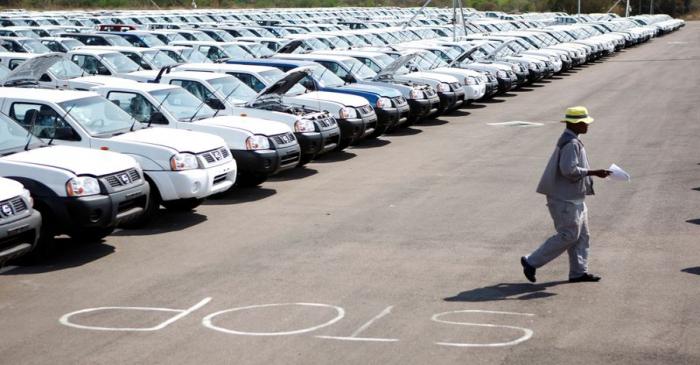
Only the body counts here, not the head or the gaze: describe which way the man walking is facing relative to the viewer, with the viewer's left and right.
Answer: facing to the right of the viewer

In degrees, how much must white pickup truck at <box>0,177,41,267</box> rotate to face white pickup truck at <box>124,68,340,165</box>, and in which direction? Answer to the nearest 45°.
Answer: approximately 90° to its left

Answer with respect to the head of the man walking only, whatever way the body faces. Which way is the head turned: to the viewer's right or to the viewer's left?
to the viewer's right

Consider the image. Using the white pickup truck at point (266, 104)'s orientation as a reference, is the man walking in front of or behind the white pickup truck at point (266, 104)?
in front

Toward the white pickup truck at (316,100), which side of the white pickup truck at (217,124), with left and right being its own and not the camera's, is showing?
left

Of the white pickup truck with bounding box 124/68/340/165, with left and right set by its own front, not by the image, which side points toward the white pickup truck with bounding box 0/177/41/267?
right

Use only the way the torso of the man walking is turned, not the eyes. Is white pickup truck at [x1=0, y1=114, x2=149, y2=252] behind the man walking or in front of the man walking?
behind

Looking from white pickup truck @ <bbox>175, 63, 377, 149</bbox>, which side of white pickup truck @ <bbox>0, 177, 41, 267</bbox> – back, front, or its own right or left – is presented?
left

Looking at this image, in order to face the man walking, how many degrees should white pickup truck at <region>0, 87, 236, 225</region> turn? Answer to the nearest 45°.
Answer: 0° — it already faces them
